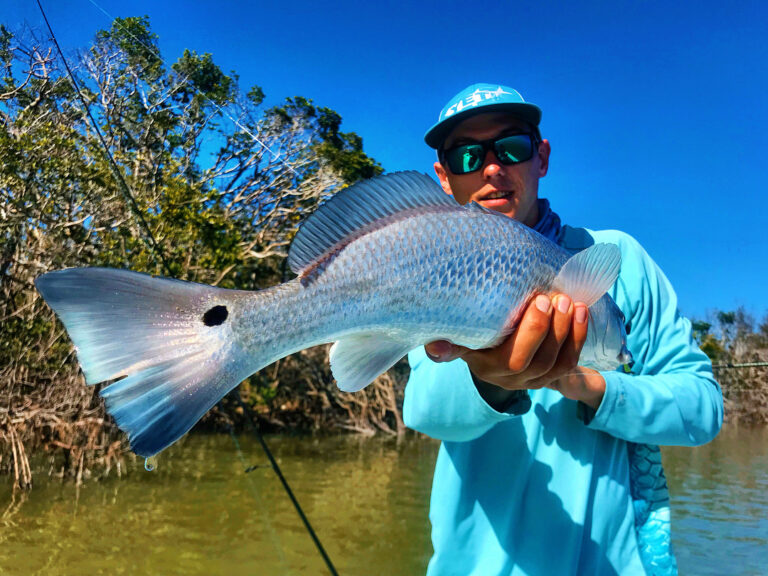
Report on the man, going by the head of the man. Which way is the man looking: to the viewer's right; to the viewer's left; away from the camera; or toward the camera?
toward the camera

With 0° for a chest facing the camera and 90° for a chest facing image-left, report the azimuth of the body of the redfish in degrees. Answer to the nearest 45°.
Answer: approximately 225°
